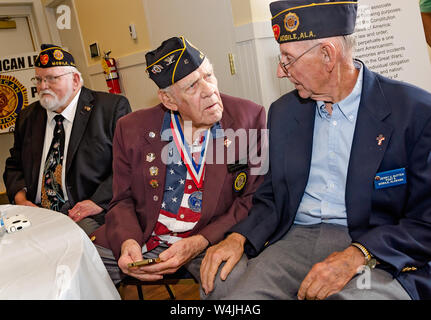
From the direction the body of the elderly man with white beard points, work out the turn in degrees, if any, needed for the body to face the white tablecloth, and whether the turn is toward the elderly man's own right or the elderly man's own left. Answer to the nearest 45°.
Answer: approximately 45° to the elderly man's own left

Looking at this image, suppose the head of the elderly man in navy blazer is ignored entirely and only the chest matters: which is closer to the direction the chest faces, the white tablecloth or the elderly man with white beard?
the white tablecloth

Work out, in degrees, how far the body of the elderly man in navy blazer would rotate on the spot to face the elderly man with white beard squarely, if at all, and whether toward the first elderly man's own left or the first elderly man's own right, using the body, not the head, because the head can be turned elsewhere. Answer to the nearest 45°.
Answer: approximately 90° to the first elderly man's own right

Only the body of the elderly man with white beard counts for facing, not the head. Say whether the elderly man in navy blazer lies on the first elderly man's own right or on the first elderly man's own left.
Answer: on the first elderly man's own left

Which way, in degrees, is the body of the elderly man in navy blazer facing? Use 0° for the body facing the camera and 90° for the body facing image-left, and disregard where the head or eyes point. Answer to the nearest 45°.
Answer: approximately 45°
